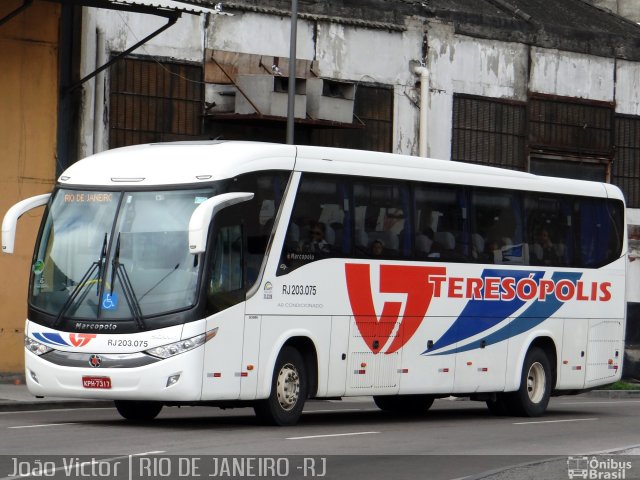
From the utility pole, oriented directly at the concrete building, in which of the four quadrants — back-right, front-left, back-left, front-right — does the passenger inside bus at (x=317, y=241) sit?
back-right

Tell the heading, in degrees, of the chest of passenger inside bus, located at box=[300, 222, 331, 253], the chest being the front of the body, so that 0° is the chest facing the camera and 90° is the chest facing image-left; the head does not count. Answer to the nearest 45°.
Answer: approximately 45°

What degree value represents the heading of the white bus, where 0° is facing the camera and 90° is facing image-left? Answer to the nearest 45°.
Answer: approximately 45°

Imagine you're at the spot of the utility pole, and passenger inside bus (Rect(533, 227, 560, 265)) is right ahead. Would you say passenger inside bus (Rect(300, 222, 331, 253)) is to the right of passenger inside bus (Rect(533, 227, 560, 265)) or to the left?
right

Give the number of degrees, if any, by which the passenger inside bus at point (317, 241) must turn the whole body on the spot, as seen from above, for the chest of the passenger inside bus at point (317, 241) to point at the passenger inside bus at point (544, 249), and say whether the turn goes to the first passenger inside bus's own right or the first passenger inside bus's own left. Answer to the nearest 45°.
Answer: approximately 180°

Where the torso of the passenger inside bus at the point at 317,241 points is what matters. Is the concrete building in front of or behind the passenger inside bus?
behind
